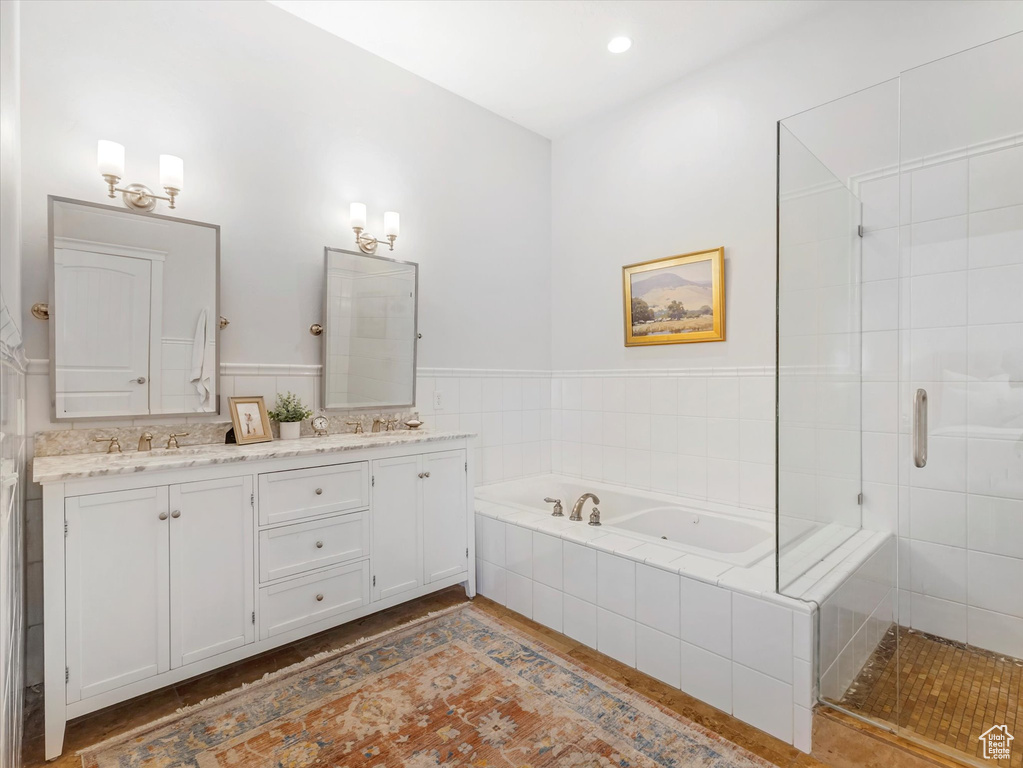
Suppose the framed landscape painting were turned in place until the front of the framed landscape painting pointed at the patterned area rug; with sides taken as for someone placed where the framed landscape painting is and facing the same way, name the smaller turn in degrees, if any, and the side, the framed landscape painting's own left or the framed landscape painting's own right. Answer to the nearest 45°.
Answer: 0° — it already faces it

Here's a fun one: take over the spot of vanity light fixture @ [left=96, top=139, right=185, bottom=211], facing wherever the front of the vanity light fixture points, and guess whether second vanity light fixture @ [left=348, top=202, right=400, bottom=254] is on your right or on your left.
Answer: on your left

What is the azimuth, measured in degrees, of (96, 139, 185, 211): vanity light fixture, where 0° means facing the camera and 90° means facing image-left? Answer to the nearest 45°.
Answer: approximately 315°

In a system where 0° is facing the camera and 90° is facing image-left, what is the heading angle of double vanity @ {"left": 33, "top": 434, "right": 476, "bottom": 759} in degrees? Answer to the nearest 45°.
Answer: approximately 315°

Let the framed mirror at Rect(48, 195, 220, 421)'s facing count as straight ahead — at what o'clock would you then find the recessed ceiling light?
The recessed ceiling light is roughly at 11 o'clock from the framed mirror.
